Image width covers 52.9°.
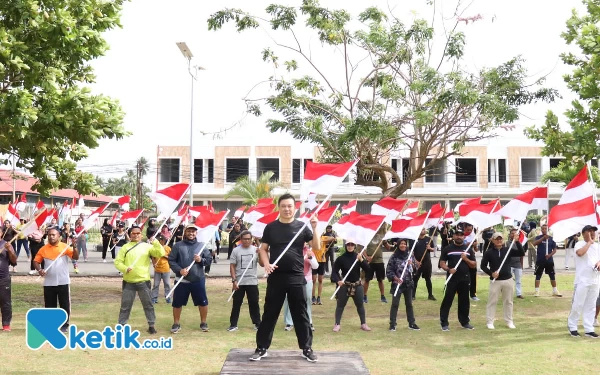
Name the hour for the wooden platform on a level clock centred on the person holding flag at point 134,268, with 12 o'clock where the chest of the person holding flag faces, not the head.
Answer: The wooden platform is roughly at 11 o'clock from the person holding flag.

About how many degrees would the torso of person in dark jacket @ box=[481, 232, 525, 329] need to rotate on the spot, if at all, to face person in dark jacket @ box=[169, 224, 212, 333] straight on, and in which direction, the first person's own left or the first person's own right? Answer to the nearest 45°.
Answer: approximately 45° to the first person's own right

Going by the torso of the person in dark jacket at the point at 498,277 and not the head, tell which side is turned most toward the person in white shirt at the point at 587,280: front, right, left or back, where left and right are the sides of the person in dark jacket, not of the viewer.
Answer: left

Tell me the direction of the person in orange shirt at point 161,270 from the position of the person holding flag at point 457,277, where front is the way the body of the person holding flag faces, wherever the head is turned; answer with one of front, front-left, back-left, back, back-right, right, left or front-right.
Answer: right

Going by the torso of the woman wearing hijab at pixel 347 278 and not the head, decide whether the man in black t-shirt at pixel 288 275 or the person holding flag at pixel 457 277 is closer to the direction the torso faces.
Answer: the man in black t-shirt

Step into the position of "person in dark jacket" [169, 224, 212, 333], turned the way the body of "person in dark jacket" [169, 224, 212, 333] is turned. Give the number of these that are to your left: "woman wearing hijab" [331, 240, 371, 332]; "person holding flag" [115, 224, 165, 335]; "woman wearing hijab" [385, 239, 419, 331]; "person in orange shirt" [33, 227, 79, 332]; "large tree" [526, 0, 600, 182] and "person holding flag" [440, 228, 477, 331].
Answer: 4

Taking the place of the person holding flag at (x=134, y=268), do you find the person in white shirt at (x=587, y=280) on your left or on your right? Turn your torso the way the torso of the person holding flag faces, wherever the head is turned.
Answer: on your left

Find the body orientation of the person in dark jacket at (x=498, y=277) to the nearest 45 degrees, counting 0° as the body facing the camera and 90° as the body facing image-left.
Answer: approximately 0°

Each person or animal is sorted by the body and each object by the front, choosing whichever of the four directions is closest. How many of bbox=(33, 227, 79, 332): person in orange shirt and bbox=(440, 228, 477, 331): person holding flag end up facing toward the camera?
2

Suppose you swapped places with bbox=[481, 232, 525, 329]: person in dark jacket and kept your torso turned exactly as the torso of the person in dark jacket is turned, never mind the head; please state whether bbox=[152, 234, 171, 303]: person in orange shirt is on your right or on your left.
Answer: on your right

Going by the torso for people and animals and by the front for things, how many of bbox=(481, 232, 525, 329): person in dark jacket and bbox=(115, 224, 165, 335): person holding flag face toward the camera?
2

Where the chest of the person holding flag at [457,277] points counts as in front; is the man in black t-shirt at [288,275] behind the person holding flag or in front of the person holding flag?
in front
